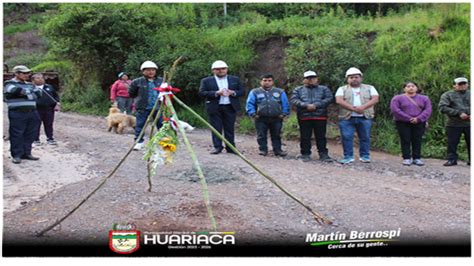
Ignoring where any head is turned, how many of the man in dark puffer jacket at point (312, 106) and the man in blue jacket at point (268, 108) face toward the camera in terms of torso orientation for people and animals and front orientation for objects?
2

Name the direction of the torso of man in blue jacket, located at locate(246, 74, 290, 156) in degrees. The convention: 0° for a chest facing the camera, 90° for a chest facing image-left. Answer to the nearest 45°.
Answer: approximately 0°

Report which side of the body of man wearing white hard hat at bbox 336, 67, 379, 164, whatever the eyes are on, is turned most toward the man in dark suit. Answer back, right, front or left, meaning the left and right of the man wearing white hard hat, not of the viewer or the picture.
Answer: right

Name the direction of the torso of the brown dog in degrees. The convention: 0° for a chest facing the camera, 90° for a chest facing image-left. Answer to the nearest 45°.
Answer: approximately 45°

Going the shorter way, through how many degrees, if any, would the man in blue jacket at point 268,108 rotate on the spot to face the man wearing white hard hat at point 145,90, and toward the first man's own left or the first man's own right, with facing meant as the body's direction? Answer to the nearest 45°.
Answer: approximately 90° to the first man's own right

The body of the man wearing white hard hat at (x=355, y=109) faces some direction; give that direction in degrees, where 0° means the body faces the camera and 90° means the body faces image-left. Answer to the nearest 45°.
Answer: approximately 0°

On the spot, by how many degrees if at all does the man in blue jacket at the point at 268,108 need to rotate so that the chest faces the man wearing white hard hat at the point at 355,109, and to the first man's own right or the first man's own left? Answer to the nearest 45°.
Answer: approximately 90° to the first man's own left
